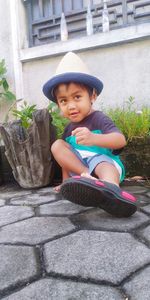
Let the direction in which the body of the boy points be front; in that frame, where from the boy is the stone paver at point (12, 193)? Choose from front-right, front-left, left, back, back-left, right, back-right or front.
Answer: right

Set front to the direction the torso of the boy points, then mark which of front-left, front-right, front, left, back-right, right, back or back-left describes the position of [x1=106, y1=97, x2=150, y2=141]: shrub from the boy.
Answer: back

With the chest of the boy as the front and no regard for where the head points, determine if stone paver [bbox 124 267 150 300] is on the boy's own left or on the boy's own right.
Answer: on the boy's own left

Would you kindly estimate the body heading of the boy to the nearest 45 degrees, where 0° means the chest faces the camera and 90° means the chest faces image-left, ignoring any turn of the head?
approximately 45°

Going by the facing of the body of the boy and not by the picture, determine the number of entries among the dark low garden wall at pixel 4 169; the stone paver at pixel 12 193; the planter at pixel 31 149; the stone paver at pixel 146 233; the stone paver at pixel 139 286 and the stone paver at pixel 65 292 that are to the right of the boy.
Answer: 3

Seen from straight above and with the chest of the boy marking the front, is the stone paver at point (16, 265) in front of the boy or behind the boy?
in front

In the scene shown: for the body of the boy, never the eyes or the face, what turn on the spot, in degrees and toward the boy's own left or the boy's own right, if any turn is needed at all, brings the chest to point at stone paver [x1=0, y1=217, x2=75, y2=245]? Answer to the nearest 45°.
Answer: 0° — they already face it

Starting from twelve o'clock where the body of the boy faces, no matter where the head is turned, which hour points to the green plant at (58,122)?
The green plant is roughly at 4 o'clock from the boy.

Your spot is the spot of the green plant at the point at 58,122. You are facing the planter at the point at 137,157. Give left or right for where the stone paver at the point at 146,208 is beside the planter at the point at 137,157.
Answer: right

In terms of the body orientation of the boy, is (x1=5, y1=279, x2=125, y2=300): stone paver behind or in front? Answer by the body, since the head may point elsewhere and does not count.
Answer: in front

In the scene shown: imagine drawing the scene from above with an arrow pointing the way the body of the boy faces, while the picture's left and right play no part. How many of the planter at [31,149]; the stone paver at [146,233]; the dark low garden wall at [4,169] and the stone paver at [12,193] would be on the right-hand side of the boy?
3
